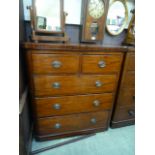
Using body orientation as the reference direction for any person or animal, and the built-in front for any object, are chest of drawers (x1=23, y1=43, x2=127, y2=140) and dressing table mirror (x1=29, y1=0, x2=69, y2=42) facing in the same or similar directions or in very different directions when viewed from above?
same or similar directions

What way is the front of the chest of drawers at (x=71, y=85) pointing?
toward the camera

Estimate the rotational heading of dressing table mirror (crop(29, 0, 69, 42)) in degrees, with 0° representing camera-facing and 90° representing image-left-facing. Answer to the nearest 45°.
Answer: approximately 0°

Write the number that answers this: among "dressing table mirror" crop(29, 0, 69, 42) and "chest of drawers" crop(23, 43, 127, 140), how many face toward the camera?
2
